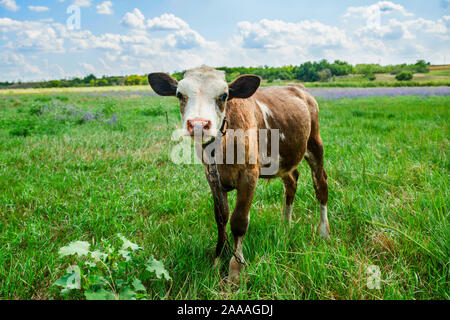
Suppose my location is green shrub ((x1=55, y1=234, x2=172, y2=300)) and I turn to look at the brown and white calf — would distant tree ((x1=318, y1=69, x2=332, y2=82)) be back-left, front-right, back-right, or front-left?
front-left

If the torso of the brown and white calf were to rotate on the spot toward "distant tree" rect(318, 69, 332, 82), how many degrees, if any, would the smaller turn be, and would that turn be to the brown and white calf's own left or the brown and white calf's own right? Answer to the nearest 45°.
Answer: approximately 135° to the brown and white calf's own right

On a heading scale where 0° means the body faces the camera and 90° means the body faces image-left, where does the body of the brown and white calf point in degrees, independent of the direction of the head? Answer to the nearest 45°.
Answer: approximately 45°

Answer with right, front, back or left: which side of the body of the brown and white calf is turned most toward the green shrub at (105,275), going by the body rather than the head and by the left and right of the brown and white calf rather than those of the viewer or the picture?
front

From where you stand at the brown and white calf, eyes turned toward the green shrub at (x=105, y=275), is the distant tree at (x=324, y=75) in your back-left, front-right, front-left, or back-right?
back-right

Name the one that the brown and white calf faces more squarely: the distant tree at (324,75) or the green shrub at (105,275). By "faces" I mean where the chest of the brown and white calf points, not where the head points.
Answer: the green shrub

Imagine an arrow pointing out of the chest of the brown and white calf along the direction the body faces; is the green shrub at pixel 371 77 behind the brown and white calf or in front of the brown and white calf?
behind

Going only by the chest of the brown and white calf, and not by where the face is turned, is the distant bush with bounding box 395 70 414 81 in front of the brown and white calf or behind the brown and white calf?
behind
